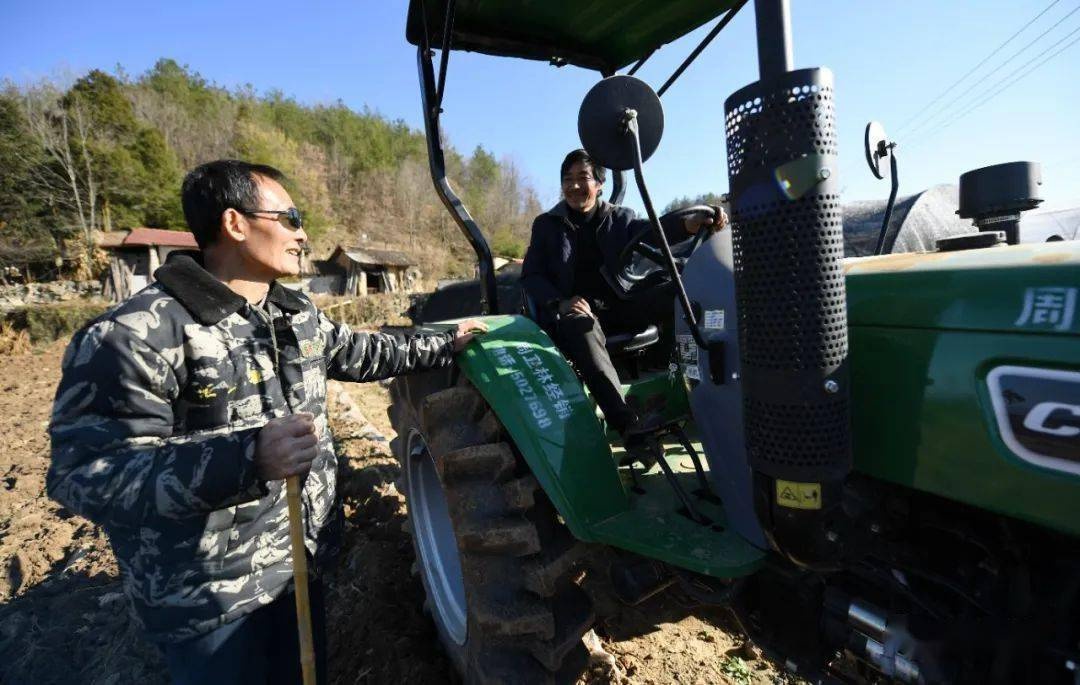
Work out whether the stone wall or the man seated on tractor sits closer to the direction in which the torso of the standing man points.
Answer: the man seated on tractor

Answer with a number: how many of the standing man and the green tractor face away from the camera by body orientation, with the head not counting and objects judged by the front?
0

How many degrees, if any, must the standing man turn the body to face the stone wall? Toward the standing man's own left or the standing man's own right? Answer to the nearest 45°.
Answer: approximately 135° to the standing man's own left

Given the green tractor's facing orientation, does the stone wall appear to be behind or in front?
behind

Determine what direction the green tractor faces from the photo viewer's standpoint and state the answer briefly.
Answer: facing the viewer and to the right of the viewer

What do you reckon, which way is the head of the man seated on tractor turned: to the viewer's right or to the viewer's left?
to the viewer's left

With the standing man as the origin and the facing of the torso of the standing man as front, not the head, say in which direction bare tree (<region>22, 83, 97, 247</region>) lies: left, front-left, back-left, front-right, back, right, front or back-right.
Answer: back-left

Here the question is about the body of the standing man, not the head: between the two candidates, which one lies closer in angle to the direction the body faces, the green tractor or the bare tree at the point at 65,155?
the green tractor

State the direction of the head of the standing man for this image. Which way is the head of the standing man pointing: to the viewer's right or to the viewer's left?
to the viewer's right

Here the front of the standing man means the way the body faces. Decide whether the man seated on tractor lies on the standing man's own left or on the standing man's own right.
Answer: on the standing man's own left

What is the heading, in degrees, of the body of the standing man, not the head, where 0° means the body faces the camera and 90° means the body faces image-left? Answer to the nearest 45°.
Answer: approximately 315°

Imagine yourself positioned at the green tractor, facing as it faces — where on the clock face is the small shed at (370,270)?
The small shed is roughly at 6 o'clock from the green tractor.
